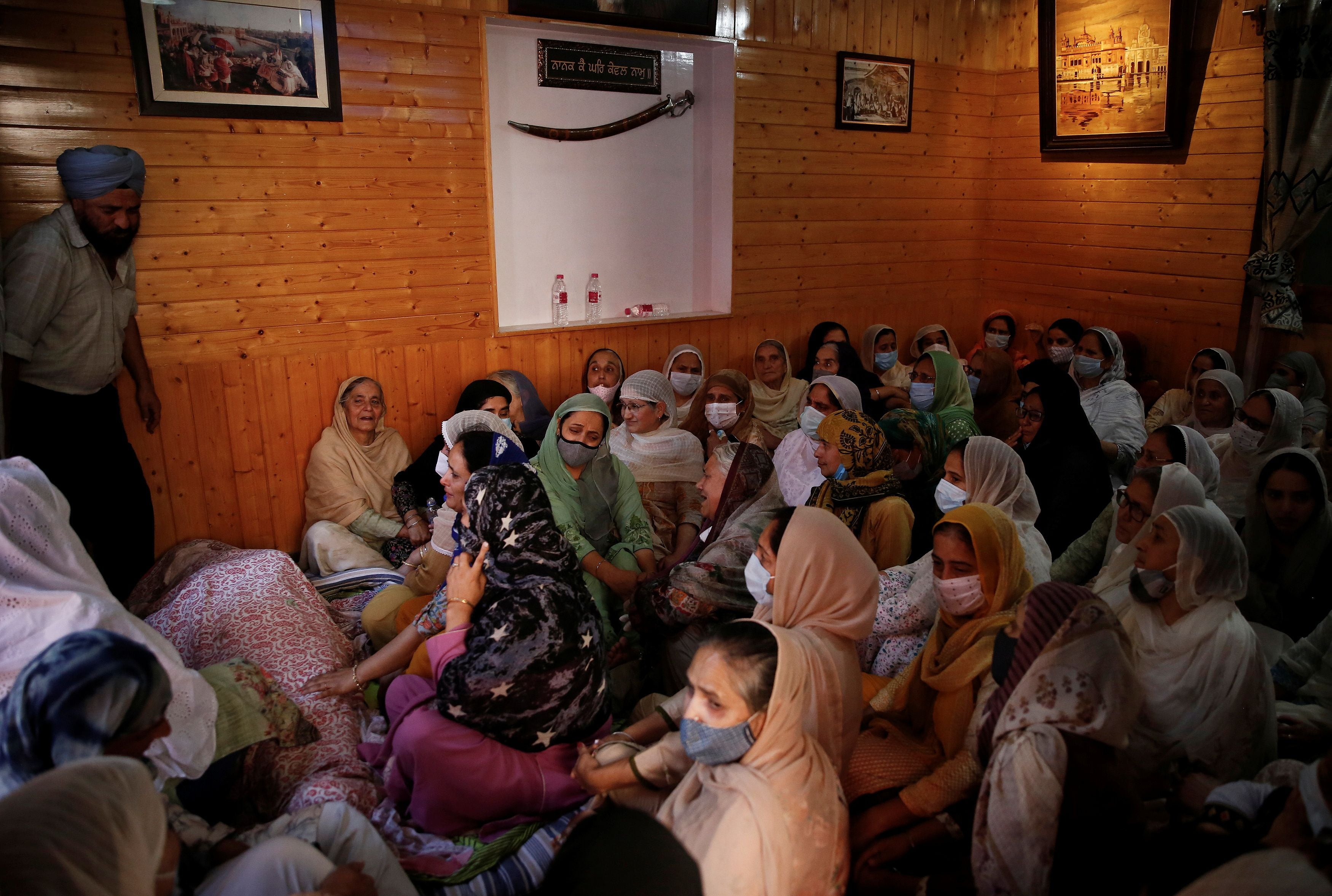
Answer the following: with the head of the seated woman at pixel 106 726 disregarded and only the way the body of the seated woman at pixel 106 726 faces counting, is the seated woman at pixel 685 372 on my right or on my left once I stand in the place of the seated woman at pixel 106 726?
on my left

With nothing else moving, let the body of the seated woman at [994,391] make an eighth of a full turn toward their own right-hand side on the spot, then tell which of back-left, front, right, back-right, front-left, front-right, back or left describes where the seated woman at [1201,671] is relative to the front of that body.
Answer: back-left

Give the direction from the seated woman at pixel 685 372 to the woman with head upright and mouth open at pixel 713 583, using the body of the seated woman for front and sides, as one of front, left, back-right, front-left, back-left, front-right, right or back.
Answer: front

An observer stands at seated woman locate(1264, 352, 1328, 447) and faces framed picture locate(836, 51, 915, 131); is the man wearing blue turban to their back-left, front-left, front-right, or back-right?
front-left

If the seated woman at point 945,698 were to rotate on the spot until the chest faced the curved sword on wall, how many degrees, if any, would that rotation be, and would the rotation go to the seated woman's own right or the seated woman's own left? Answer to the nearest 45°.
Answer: approximately 90° to the seated woman's own right

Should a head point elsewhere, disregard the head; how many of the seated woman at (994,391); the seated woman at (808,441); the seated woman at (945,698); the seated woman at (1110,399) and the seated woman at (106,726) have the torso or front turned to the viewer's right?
1

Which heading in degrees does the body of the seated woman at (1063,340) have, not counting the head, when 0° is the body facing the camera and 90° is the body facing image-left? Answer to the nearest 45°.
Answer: approximately 45°

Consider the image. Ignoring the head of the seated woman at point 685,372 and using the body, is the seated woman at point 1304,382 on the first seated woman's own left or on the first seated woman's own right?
on the first seated woman's own left

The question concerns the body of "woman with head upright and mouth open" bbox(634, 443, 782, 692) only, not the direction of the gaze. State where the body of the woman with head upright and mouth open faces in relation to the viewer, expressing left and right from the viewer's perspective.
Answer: facing to the left of the viewer

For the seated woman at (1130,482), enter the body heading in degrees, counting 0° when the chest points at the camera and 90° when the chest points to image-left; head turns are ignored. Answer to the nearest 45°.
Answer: approximately 90°

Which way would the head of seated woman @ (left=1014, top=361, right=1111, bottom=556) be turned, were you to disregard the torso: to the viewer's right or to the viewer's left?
to the viewer's left
